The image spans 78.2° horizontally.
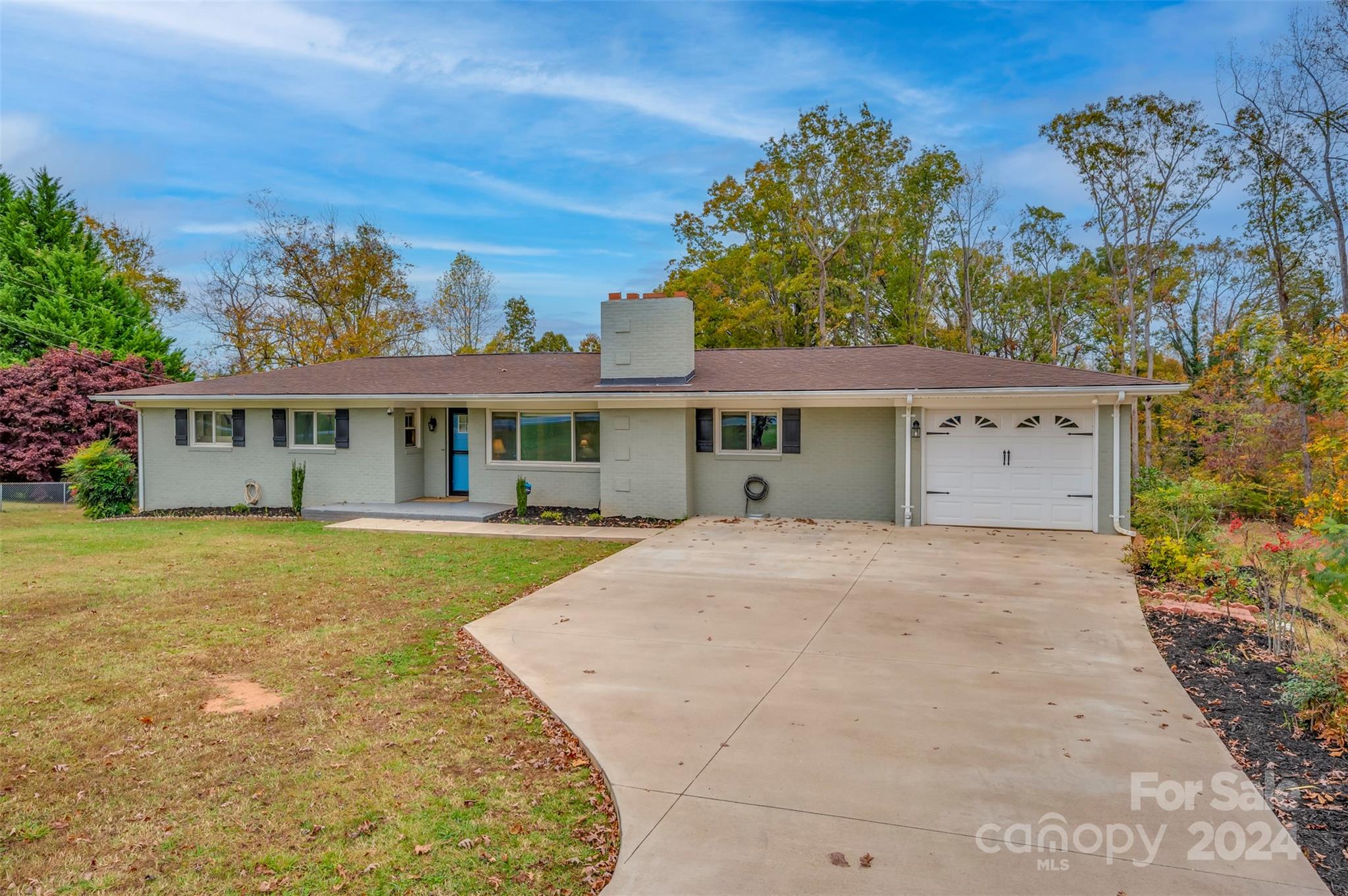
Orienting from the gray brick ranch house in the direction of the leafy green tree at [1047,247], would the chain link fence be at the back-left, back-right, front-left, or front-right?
back-left

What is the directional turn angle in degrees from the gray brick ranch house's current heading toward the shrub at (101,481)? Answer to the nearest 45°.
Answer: approximately 90° to its right

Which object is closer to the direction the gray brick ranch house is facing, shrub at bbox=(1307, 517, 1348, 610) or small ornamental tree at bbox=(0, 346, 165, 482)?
the shrub

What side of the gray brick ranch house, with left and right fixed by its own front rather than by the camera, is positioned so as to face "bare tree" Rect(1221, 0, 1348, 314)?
left

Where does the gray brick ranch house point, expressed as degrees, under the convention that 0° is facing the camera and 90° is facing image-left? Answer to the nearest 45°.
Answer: approximately 0°

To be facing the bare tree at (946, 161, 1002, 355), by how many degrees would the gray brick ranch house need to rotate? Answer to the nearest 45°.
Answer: approximately 135° to its left

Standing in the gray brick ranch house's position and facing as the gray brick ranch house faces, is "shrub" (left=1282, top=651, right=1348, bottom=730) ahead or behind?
ahead

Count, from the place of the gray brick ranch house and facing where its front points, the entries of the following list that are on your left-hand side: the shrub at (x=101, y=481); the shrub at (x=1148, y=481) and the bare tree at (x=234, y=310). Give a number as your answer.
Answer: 1

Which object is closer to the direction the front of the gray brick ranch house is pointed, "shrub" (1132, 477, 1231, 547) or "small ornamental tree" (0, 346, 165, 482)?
the shrub

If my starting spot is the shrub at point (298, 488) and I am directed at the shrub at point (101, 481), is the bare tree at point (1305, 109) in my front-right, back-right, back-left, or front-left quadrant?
back-right

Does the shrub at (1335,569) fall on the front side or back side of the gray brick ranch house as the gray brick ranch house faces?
on the front side
